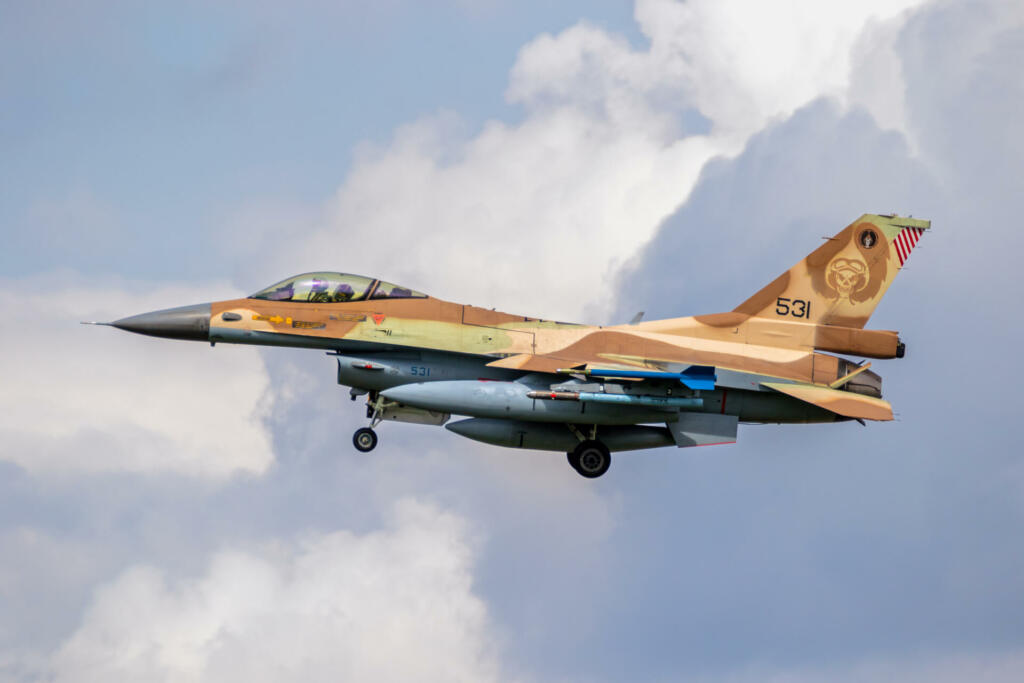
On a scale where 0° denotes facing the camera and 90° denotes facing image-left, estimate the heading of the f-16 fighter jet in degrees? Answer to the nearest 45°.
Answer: approximately 90°
